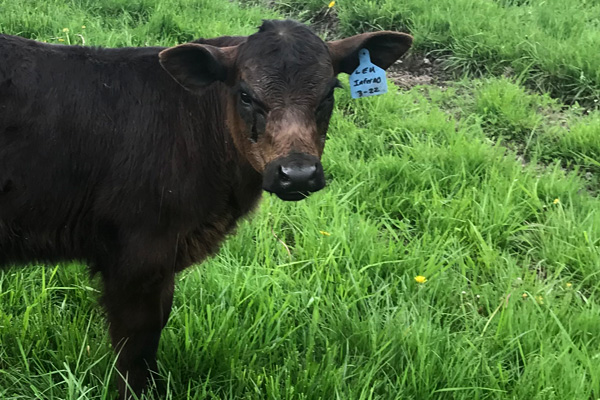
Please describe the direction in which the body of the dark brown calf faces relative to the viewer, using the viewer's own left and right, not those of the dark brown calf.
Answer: facing to the right of the viewer
